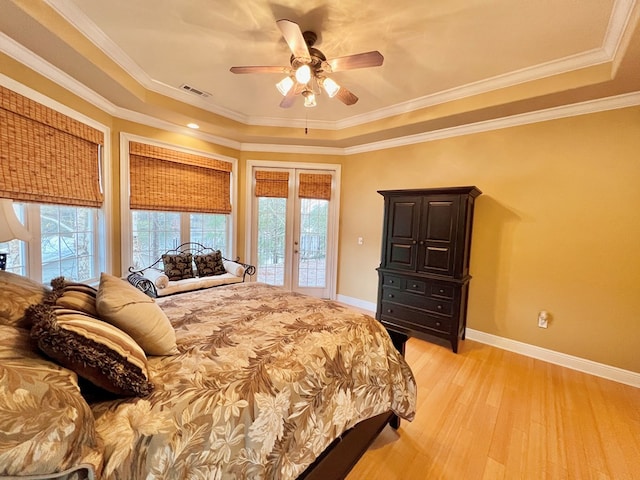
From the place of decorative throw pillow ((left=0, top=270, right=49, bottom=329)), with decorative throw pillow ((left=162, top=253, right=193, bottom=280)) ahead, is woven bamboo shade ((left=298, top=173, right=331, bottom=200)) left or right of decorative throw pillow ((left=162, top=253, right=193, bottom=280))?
right

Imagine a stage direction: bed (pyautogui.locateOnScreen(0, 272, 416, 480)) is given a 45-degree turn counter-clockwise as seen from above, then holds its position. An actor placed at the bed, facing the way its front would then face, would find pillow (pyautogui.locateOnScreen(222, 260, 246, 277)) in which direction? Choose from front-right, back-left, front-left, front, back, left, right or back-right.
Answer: front

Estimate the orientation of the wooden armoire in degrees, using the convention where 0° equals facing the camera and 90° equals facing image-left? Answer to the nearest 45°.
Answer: approximately 45°

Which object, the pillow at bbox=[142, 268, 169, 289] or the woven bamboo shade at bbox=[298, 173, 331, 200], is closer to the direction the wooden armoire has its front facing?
the pillow

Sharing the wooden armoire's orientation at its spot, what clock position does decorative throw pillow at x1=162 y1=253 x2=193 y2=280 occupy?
The decorative throw pillow is roughly at 1 o'clock from the wooden armoire.

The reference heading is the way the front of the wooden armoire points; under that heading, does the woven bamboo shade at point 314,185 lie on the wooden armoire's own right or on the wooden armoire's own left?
on the wooden armoire's own right

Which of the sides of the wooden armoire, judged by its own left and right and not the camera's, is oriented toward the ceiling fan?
front

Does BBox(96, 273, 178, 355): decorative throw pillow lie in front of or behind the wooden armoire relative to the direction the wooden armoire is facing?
in front

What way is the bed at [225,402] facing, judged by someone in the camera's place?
facing away from the viewer and to the right of the viewer

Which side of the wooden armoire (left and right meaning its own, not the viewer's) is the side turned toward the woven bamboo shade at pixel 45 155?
front

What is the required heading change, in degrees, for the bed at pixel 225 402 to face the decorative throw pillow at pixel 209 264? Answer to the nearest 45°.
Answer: approximately 45° to its left
